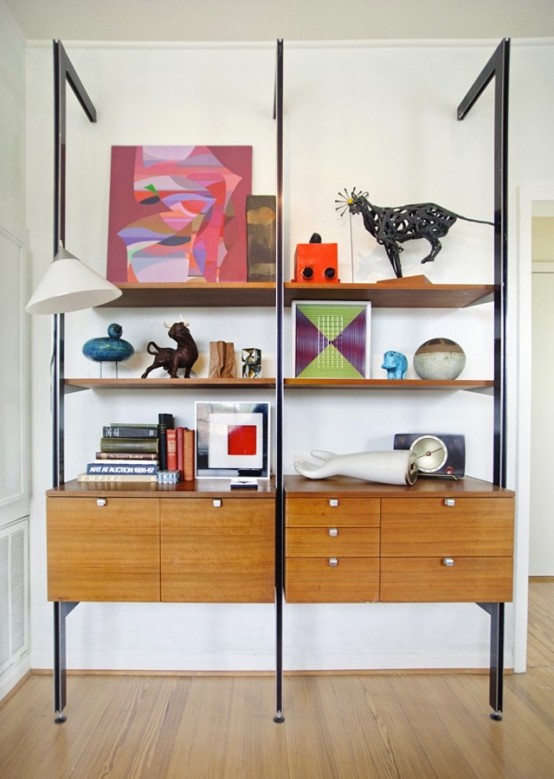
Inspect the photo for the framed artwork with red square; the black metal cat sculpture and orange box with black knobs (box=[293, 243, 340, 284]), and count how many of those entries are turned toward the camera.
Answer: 2

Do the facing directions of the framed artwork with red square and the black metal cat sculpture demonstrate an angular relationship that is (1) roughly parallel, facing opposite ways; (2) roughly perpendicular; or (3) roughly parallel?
roughly perpendicular
